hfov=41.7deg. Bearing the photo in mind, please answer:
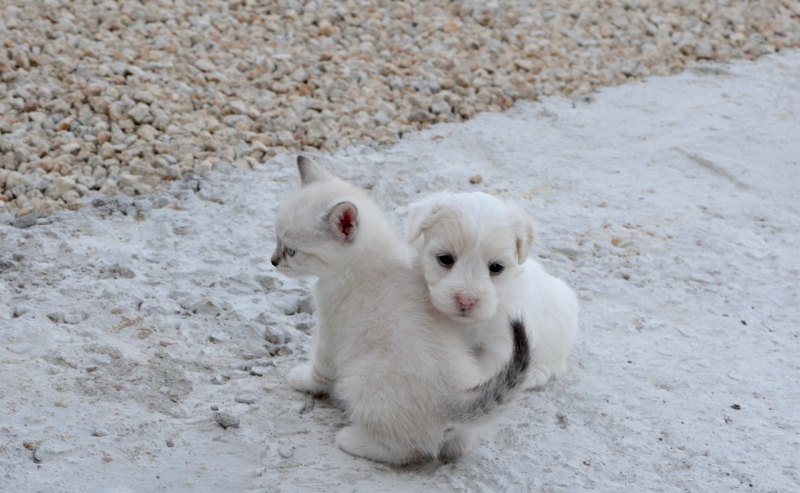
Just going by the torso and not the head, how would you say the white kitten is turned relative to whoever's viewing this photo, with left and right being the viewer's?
facing away from the viewer and to the left of the viewer

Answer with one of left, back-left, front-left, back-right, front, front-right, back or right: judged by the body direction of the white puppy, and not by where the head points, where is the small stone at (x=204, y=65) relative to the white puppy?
right

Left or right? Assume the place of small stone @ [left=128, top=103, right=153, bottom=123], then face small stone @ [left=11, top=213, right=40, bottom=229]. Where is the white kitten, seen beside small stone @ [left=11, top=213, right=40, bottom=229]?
left

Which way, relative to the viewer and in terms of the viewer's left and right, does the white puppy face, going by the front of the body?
facing the viewer and to the left of the viewer

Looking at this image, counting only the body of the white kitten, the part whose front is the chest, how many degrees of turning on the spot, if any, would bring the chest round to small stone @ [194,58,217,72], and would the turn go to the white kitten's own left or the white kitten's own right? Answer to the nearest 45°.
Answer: approximately 45° to the white kitten's own right

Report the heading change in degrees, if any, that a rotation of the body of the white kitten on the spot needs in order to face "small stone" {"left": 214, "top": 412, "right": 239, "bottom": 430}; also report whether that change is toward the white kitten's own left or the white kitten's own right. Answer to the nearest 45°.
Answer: approximately 45° to the white kitten's own left

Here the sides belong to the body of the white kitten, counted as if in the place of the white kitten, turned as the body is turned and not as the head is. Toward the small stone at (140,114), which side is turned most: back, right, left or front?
front

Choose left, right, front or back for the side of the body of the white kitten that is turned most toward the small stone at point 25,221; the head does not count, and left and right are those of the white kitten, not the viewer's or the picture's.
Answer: front

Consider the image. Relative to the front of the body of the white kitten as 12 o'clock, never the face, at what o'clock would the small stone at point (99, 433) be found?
The small stone is roughly at 10 o'clock from the white kitten.
